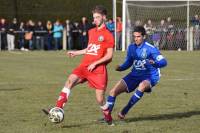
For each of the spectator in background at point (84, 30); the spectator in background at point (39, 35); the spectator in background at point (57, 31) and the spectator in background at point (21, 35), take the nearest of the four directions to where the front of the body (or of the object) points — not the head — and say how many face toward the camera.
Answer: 4

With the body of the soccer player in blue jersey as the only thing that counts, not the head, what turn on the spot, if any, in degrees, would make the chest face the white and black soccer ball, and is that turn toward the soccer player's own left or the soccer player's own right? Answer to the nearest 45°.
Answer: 0° — they already face it

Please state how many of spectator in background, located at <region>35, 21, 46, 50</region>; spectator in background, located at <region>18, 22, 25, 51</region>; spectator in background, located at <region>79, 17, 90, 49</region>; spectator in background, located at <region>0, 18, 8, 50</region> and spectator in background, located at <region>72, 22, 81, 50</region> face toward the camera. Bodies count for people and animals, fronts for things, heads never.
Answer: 5

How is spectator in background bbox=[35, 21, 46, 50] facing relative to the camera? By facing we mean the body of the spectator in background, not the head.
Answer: toward the camera

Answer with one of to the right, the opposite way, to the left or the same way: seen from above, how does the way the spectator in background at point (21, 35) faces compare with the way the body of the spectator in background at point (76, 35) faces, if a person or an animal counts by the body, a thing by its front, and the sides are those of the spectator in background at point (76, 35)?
the same way

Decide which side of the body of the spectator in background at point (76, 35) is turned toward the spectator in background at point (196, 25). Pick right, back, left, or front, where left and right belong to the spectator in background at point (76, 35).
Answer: left

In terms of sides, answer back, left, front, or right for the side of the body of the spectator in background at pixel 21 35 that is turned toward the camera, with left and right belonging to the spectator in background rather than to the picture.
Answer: front

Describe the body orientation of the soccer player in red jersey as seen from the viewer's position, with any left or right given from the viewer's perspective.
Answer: facing the viewer and to the left of the viewer

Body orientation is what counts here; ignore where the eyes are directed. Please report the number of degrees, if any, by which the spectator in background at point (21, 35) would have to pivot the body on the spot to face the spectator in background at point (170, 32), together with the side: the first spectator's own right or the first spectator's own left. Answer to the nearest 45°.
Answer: approximately 90° to the first spectator's own left

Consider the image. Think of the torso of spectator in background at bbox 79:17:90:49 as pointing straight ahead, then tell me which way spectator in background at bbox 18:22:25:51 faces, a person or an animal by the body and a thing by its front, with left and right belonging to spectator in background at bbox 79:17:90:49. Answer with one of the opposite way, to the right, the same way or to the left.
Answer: the same way

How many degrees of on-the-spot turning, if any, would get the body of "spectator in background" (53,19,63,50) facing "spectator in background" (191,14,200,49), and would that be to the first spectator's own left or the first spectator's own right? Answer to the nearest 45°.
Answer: approximately 90° to the first spectator's own left

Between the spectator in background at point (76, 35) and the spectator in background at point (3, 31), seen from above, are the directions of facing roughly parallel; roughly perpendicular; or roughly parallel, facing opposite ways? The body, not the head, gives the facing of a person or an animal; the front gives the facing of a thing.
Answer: roughly parallel

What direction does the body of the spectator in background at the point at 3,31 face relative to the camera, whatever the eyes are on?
toward the camera
